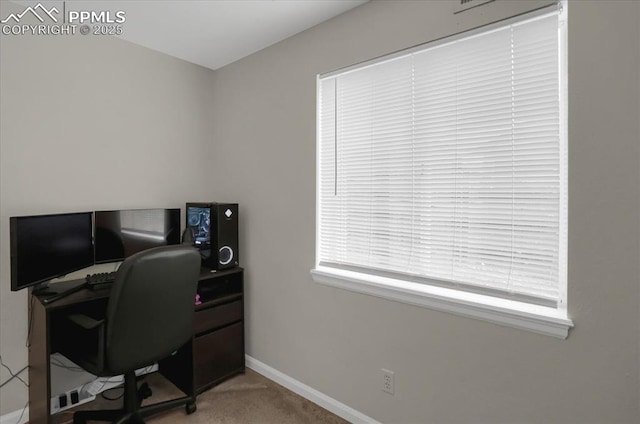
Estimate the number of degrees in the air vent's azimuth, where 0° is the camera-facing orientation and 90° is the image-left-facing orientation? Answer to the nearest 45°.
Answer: approximately 45°

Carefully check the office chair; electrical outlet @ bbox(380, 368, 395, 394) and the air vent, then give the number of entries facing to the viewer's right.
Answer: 0

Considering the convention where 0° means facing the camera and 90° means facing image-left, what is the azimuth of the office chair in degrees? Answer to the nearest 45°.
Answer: approximately 135°

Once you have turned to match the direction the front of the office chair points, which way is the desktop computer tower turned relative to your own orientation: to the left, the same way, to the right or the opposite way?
the opposite way

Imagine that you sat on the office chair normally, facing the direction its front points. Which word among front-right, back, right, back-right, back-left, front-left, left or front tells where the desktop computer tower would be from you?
right

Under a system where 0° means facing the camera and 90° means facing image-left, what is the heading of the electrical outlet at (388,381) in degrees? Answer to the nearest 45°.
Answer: approximately 45°

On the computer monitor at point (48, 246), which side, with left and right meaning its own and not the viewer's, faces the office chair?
front

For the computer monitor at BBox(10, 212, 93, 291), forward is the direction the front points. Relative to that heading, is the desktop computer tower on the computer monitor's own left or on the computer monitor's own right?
on the computer monitor's own left

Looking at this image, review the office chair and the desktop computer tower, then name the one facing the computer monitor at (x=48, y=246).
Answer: the office chair

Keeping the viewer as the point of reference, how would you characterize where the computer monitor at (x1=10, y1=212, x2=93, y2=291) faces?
facing the viewer and to the right of the viewer
